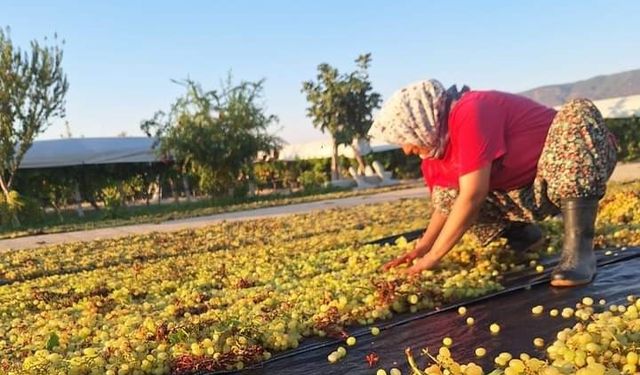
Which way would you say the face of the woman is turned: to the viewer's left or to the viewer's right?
to the viewer's left

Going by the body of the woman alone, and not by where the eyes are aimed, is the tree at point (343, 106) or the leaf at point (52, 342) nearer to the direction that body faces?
the leaf

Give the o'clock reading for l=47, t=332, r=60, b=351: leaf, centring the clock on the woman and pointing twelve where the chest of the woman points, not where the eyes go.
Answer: The leaf is roughly at 11 o'clock from the woman.

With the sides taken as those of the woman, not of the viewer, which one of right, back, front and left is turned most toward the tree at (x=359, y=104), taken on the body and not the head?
right

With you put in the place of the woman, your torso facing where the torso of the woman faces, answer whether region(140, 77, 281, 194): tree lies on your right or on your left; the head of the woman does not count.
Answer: on your right

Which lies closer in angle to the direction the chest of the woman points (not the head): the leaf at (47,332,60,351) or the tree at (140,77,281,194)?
the leaf

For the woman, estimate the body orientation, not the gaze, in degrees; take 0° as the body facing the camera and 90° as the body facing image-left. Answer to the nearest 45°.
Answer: approximately 90°

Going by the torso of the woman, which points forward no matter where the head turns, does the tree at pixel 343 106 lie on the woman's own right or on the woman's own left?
on the woman's own right

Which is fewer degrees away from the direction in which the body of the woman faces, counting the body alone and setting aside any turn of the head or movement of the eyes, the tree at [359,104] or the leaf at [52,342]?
the leaf
